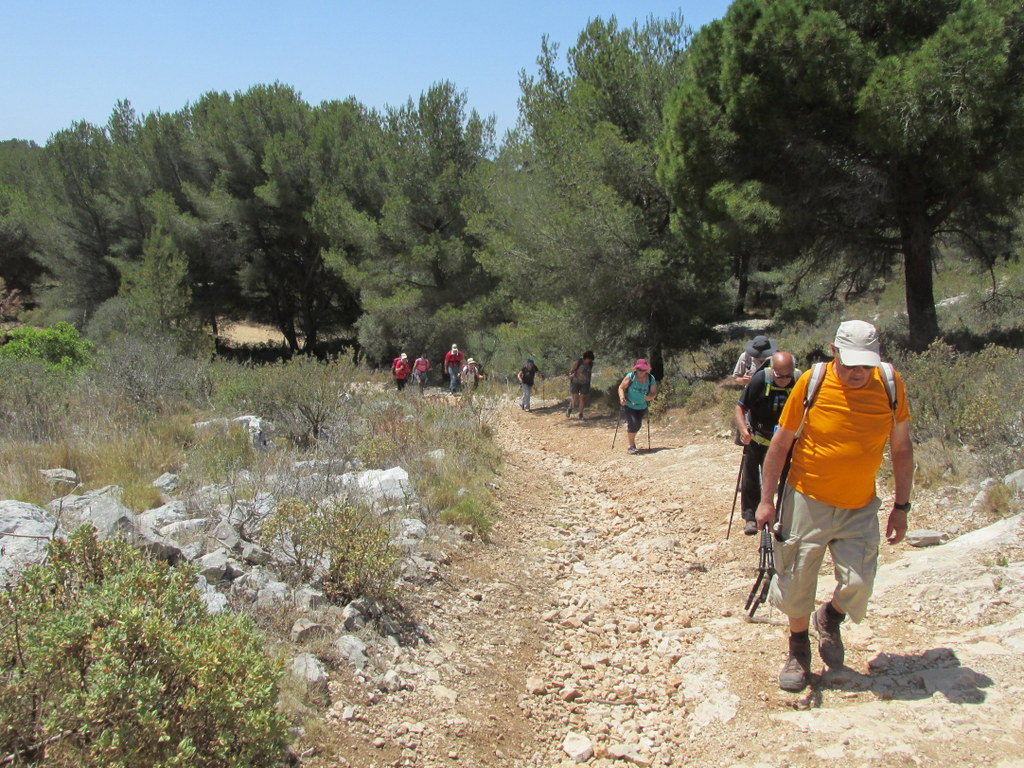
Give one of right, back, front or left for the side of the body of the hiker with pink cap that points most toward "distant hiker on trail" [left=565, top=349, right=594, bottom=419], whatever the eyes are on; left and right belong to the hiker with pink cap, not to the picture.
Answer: back

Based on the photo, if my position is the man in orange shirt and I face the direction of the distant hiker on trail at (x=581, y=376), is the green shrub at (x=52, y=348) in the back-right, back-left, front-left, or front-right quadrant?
front-left

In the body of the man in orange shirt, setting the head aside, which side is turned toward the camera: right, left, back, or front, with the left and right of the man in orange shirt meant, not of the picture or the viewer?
front

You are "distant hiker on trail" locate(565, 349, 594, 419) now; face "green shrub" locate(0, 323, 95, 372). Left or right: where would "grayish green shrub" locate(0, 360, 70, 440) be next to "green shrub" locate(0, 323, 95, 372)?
left

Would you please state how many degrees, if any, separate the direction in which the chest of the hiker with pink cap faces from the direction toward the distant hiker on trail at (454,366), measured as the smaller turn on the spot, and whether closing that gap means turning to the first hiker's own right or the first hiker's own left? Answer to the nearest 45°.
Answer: approximately 135° to the first hiker's own right

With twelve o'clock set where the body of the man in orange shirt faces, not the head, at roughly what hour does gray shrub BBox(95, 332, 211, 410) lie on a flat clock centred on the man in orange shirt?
The gray shrub is roughly at 4 o'clock from the man in orange shirt.

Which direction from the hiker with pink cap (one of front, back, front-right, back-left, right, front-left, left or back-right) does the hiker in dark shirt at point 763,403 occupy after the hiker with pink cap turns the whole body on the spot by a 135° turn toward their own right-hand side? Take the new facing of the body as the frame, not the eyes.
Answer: back-left

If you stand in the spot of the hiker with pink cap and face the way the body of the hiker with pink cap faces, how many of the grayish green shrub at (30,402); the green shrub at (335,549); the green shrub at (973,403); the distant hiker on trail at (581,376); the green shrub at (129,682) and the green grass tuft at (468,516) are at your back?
1

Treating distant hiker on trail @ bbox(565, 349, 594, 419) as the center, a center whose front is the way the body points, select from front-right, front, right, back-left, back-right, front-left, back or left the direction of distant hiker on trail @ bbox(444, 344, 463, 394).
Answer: back

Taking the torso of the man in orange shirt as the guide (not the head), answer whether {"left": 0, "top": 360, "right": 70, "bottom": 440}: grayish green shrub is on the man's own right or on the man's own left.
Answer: on the man's own right

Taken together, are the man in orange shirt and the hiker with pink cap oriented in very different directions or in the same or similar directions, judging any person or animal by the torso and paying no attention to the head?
same or similar directions

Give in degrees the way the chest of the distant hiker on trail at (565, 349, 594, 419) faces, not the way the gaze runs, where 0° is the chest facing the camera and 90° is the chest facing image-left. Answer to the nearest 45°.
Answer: approximately 315°

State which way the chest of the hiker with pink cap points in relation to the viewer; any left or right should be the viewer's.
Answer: facing the viewer

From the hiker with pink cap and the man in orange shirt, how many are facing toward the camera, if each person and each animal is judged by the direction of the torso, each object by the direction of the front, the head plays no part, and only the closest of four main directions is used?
2

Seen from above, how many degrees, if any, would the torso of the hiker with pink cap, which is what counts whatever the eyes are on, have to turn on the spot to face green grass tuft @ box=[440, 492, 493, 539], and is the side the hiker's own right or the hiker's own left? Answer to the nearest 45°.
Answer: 0° — they already face it

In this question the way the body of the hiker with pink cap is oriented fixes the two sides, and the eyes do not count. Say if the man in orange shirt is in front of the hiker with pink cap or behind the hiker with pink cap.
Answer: in front

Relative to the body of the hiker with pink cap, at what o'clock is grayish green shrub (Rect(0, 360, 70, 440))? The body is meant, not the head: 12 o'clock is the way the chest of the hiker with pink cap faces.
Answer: The grayish green shrub is roughly at 2 o'clock from the hiker with pink cap.

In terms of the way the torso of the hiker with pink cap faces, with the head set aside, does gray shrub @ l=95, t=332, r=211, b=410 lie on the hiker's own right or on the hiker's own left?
on the hiker's own right
